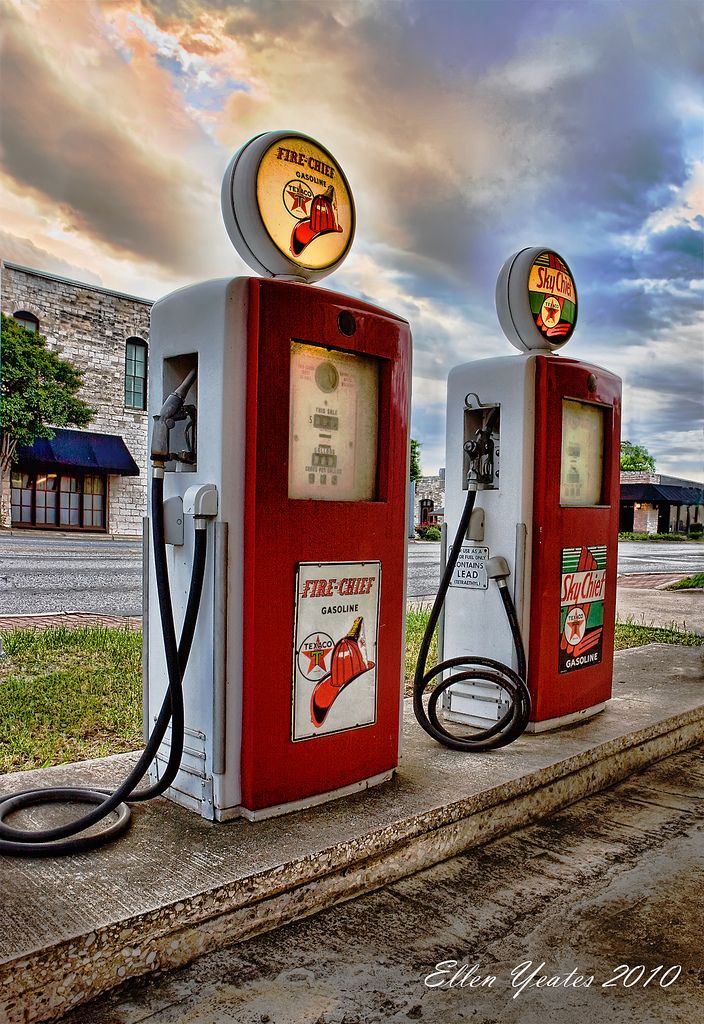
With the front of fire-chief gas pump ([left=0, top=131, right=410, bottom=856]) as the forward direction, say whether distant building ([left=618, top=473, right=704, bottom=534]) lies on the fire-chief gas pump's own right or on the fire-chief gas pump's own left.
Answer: on the fire-chief gas pump's own left

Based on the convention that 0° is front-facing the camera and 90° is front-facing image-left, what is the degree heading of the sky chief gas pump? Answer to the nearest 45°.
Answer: approximately 315°

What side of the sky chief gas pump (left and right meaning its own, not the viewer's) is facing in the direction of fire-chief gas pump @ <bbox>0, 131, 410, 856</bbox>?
right

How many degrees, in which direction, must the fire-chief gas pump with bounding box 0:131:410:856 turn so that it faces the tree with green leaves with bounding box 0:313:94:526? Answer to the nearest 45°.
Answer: approximately 135° to its left

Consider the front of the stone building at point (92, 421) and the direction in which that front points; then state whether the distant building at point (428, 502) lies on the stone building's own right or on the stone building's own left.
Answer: on the stone building's own left

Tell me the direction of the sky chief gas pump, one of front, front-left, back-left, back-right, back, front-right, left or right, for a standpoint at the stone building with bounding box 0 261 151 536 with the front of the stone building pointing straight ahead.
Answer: front-right

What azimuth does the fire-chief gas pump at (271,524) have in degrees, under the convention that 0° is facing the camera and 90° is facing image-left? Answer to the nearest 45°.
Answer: approximately 315°

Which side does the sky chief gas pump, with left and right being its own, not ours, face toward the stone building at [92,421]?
back
